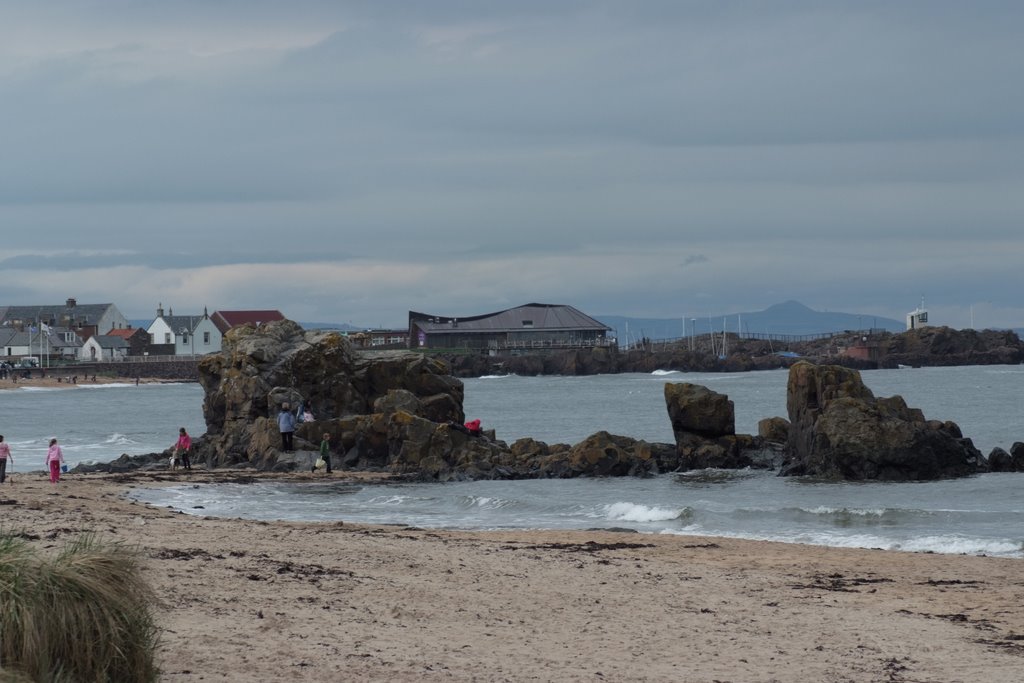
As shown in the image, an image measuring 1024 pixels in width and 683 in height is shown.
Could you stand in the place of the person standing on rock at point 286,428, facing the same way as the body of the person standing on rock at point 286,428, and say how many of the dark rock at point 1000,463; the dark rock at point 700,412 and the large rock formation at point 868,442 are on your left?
0

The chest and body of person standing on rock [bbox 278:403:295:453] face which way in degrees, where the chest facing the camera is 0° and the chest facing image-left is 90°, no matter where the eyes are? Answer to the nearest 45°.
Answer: approximately 180°

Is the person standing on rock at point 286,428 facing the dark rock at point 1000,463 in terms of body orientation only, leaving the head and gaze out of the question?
no

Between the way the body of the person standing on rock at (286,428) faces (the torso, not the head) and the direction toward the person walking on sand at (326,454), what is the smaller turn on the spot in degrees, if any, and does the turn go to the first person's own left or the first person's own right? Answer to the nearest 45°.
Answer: approximately 135° to the first person's own right

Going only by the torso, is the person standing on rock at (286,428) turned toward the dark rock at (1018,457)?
no

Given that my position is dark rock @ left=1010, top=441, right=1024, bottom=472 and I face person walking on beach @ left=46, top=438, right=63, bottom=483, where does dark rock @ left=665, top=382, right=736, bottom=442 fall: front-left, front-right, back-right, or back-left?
front-right

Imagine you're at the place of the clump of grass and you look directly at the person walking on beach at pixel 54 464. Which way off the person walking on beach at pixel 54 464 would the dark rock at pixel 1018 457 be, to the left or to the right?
right

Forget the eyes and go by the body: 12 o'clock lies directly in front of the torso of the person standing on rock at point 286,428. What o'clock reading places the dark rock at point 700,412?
The dark rock is roughly at 3 o'clock from the person standing on rock.

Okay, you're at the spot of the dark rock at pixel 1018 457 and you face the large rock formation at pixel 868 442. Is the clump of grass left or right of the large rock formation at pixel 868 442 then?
left

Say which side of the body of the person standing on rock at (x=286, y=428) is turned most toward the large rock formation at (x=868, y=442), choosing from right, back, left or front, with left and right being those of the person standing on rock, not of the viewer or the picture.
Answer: right

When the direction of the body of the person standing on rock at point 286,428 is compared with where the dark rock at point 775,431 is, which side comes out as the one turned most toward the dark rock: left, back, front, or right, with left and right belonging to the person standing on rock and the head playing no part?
right

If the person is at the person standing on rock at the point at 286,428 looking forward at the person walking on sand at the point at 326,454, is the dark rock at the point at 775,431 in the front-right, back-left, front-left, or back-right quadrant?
front-left

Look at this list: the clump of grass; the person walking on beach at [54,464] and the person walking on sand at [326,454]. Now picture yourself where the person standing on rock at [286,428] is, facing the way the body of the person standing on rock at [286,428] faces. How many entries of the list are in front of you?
0

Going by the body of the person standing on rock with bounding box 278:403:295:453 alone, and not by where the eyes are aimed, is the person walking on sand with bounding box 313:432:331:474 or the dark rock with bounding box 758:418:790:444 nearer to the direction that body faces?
the dark rock
